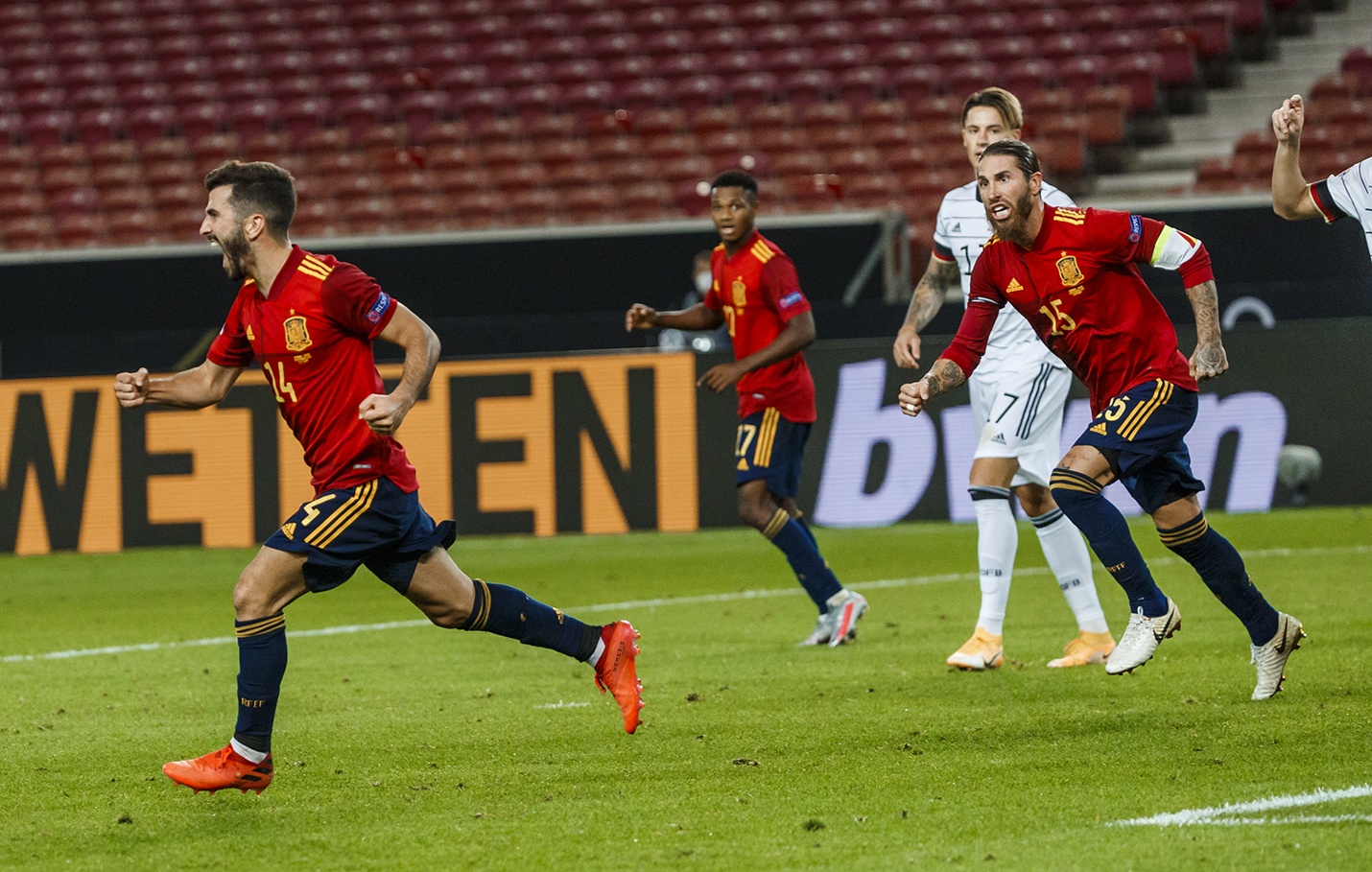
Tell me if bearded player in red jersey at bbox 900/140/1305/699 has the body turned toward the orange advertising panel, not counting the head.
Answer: no

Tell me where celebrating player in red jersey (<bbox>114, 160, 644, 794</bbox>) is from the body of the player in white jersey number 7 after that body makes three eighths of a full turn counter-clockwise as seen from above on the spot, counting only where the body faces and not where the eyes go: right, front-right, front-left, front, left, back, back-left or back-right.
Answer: back-right

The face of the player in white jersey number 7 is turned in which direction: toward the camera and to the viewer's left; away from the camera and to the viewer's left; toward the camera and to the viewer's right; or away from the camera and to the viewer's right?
toward the camera and to the viewer's left

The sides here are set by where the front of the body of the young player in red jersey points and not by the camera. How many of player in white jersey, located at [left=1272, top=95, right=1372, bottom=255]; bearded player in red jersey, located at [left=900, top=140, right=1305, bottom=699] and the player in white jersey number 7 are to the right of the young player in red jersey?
0

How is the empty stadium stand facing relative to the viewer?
toward the camera

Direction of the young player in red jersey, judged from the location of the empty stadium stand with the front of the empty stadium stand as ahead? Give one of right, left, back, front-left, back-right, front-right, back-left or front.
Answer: front

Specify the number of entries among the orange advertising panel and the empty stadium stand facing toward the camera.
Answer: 2

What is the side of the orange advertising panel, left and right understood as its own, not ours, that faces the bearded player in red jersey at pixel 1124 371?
front

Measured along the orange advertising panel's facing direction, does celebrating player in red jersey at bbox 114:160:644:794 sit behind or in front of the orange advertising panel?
in front

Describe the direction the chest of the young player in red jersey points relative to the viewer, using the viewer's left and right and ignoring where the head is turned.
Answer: facing the viewer and to the left of the viewer

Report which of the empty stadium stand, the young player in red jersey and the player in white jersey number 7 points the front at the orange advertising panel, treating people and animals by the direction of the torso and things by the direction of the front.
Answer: the empty stadium stand

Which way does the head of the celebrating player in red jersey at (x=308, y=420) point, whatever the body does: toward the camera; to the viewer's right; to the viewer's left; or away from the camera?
to the viewer's left

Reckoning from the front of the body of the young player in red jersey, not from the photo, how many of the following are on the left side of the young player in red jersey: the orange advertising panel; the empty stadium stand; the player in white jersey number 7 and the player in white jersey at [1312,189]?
2

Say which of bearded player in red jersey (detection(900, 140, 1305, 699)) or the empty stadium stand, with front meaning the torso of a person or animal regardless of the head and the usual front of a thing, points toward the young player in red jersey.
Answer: the empty stadium stand

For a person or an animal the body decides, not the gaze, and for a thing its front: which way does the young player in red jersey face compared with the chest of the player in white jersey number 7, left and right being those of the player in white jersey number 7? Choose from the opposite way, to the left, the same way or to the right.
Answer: the same way

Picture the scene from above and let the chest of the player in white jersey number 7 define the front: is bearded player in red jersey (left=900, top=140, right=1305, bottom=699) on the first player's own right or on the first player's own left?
on the first player's own left

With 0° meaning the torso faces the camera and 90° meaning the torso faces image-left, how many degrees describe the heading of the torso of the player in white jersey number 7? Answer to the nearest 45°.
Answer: approximately 45°

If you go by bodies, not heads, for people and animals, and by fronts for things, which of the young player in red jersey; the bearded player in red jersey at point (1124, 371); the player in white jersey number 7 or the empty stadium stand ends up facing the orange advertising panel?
the empty stadium stand
